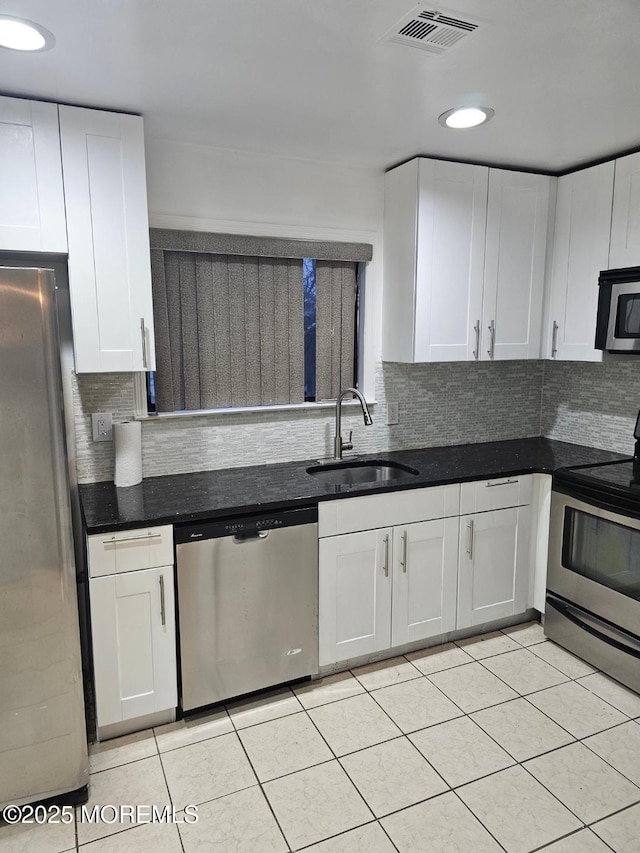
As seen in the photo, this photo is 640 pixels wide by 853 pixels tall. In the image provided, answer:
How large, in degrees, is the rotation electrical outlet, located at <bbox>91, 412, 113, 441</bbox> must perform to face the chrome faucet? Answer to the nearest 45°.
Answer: approximately 90° to its left

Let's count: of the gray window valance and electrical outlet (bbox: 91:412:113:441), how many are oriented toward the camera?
2

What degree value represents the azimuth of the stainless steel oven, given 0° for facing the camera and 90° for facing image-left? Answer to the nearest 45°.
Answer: approximately 45°

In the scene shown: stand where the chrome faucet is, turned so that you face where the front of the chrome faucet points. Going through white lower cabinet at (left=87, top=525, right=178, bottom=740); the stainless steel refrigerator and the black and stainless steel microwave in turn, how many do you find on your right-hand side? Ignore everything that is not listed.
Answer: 2

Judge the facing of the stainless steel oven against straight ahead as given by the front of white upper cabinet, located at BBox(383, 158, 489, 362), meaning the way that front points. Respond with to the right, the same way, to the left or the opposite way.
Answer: to the right

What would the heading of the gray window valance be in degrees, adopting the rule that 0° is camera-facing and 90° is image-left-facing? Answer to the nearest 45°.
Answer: approximately 0°

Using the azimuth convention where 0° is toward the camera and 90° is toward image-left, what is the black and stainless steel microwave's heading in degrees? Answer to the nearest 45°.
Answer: approximately 45°

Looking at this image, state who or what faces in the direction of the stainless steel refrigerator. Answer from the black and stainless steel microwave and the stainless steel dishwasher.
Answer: the black and stainless steel microwave

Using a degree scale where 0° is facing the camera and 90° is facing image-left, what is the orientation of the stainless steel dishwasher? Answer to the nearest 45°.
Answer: approximately 315°
